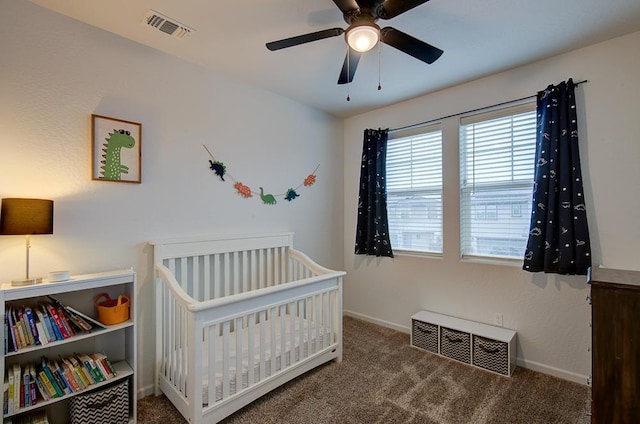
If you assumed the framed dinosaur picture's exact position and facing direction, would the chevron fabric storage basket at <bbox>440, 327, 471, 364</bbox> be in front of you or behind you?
in front

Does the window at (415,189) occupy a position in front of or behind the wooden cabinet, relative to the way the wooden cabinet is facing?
in front

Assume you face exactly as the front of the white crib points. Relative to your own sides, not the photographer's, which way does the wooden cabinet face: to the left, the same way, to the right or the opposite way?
the opposite way

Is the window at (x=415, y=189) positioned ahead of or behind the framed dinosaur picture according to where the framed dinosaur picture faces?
ahead

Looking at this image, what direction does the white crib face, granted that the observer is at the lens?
facing the viewer and to the right of the viewer

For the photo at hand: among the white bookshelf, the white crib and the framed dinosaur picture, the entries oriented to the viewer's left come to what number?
0

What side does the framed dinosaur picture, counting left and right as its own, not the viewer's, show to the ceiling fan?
front

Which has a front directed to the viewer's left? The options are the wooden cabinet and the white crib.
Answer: the wooden cabinet

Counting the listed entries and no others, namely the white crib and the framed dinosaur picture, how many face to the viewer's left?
0

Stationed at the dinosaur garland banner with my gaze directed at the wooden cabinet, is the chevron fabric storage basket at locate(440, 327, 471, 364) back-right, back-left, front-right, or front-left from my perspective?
front-left
